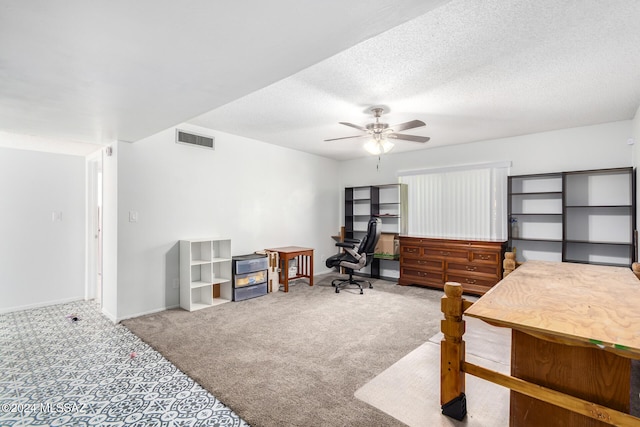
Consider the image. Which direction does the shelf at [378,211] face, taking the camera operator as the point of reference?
facing the viewer and to the left of the viewer

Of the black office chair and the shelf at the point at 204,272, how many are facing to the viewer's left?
1

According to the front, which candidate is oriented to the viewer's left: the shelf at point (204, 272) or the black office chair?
the black office chair

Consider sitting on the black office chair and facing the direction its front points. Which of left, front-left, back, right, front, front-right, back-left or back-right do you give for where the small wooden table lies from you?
front

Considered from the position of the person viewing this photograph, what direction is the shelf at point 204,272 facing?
facing the viewer and to the right of the viewer

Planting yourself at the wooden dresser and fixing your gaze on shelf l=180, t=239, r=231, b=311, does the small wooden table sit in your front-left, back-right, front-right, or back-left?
front-right

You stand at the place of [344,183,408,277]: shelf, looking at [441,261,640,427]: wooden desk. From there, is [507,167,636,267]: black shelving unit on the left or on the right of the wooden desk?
left

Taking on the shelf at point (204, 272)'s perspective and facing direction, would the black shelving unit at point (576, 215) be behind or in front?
in front

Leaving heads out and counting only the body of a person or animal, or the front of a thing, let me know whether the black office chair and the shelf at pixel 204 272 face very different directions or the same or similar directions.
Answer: very different directions

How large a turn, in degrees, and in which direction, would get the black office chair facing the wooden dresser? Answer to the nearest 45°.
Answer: approximately 180°

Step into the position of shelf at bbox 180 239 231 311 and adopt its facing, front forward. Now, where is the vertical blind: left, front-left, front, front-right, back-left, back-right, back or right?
front-left

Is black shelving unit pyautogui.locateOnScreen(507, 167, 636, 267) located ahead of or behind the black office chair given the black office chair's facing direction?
behind

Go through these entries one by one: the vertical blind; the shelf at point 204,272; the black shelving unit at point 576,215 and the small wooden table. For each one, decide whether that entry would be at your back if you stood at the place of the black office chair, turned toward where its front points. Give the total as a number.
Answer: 2

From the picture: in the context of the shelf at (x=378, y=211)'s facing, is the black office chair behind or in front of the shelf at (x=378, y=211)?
in front

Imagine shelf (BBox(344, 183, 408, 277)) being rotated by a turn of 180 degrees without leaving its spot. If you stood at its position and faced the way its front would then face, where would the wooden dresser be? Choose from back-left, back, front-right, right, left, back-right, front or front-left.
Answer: right

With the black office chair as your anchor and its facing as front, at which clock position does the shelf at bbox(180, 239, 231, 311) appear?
The shelf is roughly at 11 o'clock from the black office chair.

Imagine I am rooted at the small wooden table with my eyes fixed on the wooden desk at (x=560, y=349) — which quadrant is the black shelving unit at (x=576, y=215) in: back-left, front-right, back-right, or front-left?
front-left

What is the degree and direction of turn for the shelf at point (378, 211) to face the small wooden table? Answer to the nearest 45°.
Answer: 0° — it already faces it

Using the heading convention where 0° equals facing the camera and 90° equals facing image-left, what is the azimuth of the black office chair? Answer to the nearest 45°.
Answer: approximately 90°

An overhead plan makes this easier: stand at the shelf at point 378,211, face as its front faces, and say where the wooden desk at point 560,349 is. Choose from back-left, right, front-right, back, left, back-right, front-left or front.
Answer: front-left
